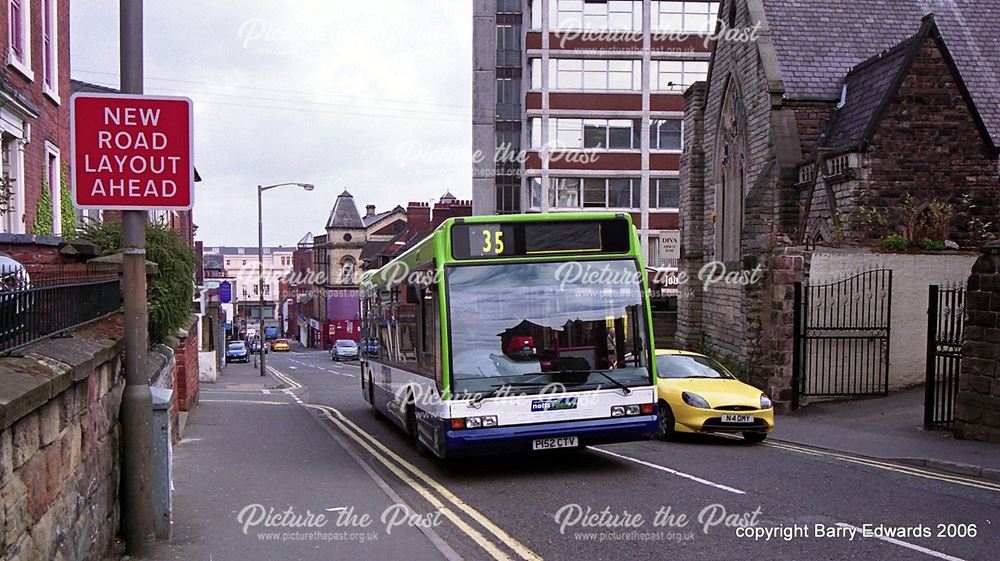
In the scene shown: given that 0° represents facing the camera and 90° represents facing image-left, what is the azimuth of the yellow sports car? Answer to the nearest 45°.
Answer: approximately 315°

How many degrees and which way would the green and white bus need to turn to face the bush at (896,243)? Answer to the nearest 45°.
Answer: approximately 135° to its left

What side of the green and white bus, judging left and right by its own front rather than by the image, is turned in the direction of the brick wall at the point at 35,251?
right

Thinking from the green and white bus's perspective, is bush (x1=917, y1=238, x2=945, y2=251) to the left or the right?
on its left

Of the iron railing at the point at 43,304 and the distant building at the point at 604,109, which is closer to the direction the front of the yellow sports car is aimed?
the iron railing

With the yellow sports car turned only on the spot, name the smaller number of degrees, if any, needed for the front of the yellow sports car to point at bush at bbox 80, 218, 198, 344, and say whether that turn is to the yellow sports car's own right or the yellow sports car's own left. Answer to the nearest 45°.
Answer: approximately 135° to the yellow sports car's own right

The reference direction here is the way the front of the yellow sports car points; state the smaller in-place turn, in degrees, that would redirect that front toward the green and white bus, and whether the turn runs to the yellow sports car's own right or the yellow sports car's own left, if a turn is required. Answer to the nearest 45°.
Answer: approximately 90° to the yellow sports car's own right

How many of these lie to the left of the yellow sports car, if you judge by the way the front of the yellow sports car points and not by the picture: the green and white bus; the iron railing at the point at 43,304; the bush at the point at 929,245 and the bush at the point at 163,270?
1

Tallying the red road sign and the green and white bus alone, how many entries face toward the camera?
2

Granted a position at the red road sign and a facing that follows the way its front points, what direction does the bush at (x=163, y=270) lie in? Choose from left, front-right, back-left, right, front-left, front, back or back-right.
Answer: back

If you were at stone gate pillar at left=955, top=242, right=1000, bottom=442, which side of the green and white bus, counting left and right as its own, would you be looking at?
left

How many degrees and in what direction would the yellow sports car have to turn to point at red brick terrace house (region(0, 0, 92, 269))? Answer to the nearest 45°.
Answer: approximately 135° to its right
